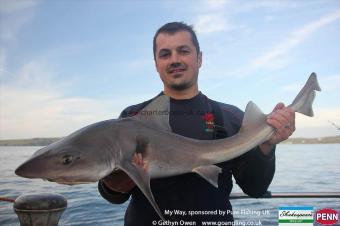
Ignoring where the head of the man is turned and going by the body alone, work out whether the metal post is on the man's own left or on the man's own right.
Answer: on the man's own right

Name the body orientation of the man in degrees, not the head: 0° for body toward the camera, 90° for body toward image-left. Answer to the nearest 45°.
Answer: approximately 0°
